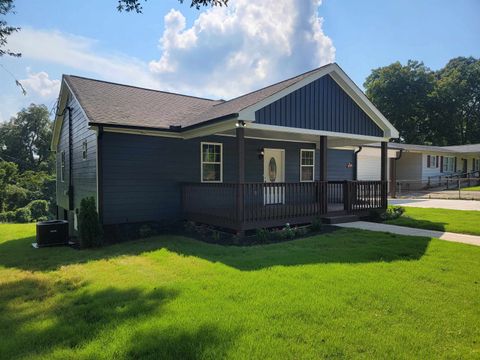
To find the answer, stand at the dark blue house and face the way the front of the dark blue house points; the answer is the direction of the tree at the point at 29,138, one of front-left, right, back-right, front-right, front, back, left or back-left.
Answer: back

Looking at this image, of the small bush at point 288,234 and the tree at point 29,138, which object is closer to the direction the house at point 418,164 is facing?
the small bush

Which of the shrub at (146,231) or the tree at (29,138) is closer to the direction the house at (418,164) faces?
the shrub

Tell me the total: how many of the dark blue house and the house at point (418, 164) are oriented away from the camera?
0

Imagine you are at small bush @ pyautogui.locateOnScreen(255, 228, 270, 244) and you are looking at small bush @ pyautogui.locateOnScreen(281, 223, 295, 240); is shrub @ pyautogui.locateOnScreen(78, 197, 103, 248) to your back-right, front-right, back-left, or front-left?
back-left

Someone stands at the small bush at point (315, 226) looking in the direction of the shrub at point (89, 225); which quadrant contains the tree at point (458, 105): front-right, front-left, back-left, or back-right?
back-right

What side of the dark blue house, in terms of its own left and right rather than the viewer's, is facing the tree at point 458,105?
left

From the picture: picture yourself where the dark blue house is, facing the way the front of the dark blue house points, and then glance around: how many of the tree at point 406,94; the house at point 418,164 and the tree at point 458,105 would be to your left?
3

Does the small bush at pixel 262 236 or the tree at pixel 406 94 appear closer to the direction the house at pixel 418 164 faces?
the small bush

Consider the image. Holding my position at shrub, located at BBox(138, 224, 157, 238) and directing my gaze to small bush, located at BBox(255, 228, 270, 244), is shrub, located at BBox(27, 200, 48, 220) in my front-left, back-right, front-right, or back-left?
back-left

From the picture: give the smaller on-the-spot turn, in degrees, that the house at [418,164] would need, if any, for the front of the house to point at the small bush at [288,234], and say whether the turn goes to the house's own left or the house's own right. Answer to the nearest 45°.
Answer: approximately 45° to the house's own right

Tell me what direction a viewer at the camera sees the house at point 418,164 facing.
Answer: facing the viewer and to the right of the viewer

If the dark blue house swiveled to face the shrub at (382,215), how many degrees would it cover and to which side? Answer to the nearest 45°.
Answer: approximately 45° to its left

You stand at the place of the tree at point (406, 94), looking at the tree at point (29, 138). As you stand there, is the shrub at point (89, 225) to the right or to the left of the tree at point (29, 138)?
left

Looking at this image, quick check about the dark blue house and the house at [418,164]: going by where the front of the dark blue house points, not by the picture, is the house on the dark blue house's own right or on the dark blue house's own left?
on the dark blue house's own left
